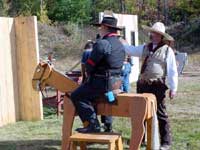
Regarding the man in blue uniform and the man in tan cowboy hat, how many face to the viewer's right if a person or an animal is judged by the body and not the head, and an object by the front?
0

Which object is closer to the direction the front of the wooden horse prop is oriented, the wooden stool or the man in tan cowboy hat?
the wooden stool

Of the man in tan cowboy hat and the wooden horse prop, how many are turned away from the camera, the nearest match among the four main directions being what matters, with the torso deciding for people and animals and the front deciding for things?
0

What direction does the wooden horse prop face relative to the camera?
to the viewer's left

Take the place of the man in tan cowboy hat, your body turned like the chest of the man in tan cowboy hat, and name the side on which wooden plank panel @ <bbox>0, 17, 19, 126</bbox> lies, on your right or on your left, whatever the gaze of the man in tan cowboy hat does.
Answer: on your right

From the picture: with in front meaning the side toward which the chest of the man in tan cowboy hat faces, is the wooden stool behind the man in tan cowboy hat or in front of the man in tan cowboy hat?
in front

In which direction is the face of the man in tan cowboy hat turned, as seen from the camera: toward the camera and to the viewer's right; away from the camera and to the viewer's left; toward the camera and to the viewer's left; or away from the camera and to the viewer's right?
toward the camera and to the viewer's left

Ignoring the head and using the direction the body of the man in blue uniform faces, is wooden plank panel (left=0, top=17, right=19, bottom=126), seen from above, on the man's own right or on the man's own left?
on the man's own right

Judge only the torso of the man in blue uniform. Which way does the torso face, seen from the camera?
to the viewer's left

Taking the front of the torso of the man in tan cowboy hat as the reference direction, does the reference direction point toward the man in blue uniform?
yes

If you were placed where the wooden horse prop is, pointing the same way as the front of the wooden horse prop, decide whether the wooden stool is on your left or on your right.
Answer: on your left
